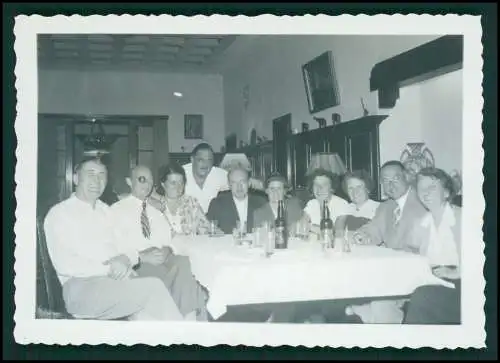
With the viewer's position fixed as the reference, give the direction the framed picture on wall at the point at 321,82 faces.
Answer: facing the viewer and to the left of the viewer

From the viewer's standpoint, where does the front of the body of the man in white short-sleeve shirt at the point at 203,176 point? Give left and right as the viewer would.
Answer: facing the viewer

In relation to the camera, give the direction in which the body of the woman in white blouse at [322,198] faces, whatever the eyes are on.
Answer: toward the camera

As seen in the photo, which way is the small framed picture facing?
toward the camera

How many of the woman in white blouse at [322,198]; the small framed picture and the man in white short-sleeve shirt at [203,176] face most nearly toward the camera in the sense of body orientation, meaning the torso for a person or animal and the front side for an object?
3
